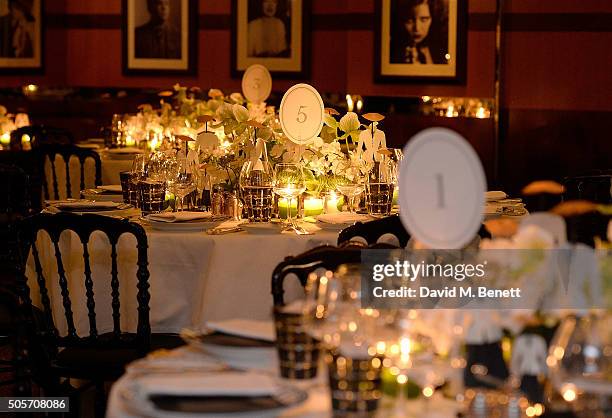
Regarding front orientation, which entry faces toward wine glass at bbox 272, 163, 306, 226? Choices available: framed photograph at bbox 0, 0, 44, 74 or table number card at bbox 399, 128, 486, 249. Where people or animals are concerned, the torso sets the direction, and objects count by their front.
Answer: the framed photograph

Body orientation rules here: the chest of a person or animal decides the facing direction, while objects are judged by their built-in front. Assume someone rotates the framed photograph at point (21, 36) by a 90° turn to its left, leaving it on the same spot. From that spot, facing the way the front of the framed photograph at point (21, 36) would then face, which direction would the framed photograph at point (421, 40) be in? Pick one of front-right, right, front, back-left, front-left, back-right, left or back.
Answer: front-right

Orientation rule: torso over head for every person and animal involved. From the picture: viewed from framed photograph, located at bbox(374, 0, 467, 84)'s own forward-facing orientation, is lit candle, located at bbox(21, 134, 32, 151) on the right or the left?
on its right

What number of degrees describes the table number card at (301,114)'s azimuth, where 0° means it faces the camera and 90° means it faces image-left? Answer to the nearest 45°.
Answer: approximately 0°

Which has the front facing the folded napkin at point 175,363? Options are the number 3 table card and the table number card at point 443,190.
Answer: the number 3 table card

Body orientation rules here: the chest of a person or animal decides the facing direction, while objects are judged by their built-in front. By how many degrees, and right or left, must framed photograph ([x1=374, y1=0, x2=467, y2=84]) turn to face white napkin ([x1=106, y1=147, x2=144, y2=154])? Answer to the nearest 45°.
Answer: approximately 45° to its right

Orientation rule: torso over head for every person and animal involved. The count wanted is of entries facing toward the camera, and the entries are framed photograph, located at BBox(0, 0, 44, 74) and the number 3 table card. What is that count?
2

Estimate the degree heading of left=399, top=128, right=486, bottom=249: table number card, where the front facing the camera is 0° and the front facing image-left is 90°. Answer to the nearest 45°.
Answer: approximately 0°

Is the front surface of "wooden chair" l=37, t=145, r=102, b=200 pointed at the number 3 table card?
yes

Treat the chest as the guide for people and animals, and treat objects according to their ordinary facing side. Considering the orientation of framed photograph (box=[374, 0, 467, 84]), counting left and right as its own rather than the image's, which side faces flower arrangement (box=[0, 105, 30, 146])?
right

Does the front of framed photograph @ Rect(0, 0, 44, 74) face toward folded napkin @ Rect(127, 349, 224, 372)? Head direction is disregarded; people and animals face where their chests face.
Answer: yes
